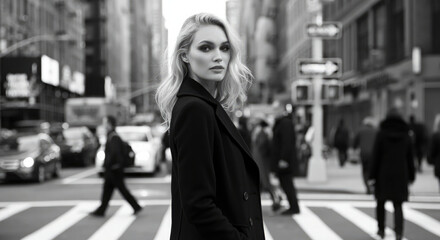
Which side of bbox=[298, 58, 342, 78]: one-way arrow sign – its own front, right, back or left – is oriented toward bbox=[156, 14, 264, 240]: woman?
front

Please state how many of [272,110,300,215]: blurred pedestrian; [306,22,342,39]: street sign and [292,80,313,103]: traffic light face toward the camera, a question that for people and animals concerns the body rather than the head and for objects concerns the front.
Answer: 2

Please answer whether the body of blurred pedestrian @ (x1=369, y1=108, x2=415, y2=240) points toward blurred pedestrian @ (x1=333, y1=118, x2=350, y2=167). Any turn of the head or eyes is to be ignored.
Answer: yes

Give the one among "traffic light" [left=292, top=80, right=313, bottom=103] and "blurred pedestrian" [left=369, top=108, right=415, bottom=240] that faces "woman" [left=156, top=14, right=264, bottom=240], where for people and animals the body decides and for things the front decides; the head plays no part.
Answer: the traffic light

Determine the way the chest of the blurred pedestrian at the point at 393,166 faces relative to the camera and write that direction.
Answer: away from the camera

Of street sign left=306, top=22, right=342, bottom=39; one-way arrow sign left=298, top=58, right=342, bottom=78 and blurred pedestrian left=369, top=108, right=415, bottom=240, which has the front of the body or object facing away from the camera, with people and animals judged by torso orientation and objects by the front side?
the blurred pedestrian

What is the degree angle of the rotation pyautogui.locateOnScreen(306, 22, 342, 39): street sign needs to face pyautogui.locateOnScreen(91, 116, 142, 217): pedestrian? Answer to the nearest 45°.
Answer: approximately 45° to its right

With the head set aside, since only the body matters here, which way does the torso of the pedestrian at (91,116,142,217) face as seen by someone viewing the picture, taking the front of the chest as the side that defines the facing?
to the viewer's left

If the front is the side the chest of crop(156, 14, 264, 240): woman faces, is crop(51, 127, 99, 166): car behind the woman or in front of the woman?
behind

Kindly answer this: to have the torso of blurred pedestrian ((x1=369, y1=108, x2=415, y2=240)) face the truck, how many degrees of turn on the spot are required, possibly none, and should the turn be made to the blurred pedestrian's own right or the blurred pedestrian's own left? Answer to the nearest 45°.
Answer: approximately 45° to the blurred pedestrian's own left
